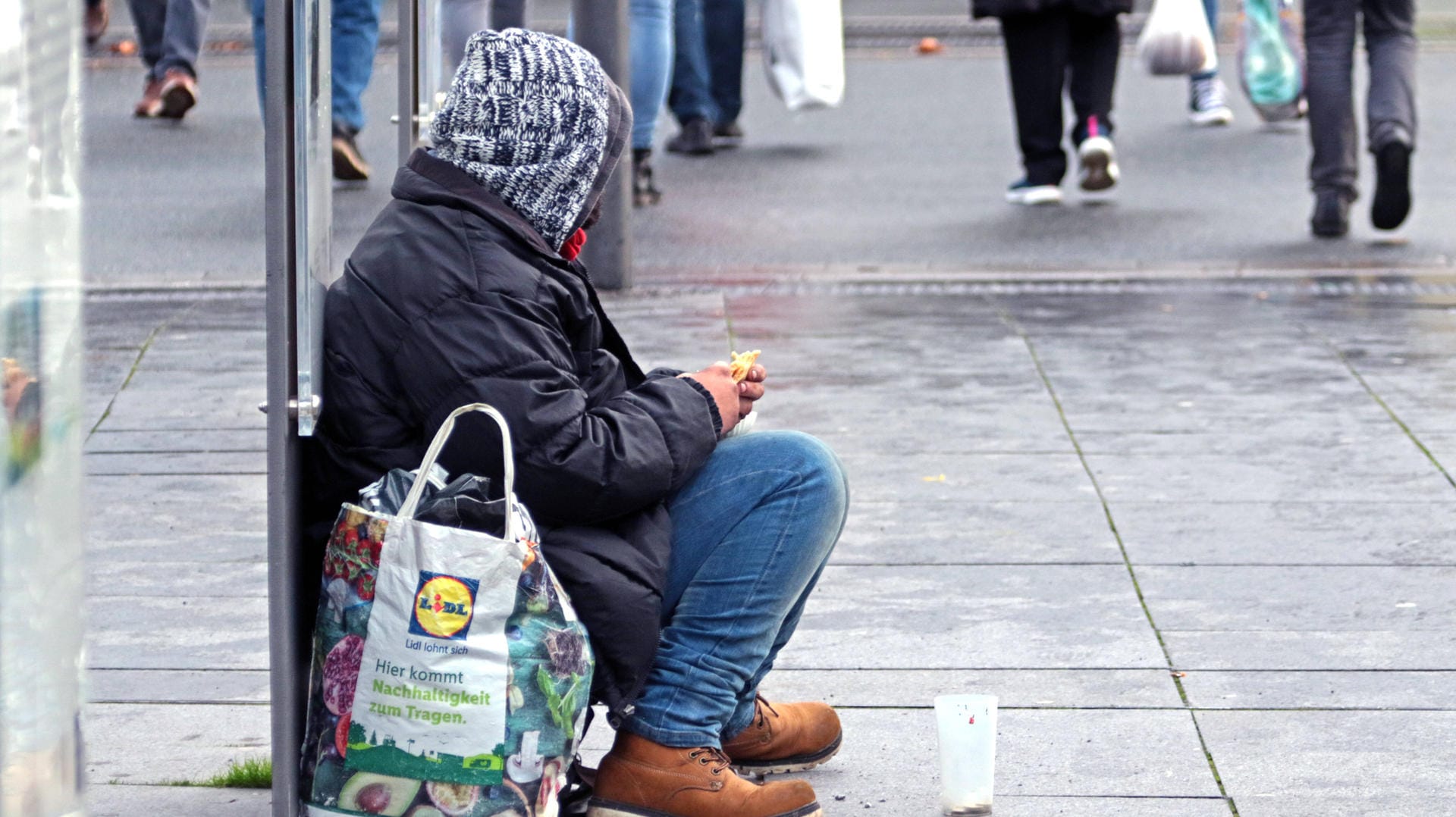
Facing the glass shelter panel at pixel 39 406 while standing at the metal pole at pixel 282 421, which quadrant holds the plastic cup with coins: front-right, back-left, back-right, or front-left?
back-left

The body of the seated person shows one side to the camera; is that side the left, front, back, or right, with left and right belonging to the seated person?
right

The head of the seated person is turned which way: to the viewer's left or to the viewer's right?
to the viewer's right

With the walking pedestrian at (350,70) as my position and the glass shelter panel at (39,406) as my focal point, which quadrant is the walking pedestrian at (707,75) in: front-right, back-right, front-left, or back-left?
back-left

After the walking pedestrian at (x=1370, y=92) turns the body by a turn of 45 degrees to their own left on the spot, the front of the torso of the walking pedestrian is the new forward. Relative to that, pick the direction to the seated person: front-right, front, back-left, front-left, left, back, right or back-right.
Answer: back-left

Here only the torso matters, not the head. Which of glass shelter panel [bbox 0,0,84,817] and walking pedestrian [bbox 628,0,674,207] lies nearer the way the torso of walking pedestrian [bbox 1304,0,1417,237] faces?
the walking pedestrian

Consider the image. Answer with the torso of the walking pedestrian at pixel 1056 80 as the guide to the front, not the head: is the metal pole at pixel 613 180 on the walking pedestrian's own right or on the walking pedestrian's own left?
on the walking pedestrian's own left

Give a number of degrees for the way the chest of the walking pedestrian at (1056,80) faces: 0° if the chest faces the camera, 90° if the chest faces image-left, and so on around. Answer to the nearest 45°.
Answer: approximately 135°

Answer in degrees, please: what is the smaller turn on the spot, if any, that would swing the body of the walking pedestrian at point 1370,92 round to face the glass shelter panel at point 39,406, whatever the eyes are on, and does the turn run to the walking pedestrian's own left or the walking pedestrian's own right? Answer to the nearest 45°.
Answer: approximately 180°

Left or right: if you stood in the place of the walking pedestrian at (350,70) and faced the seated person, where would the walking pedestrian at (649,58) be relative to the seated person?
left

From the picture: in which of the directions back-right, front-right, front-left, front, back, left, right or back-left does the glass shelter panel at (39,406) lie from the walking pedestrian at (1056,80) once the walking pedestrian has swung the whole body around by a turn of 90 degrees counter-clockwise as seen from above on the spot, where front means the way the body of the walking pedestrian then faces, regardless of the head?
front-left

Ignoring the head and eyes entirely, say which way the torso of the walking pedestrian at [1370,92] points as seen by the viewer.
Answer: away from the camera

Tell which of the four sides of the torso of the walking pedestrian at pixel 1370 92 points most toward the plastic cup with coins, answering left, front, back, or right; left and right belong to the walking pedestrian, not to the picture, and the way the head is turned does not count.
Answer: back

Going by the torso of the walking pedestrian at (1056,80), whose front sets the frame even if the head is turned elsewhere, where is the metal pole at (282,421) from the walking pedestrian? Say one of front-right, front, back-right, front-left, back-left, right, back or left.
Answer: back-left
